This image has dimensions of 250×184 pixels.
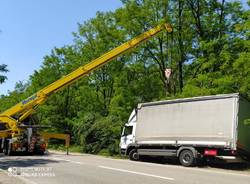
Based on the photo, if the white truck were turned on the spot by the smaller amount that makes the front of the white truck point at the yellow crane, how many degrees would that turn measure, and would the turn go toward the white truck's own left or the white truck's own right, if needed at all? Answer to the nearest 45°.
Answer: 0° — it already faces it

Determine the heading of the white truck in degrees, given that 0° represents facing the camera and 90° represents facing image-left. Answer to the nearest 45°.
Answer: approximately 135°

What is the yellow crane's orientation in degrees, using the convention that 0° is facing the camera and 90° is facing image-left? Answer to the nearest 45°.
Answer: approximately 270°
